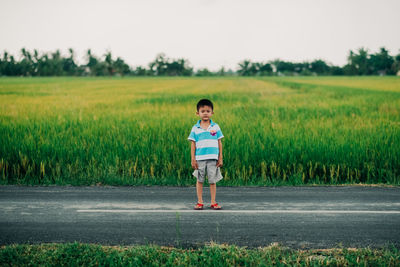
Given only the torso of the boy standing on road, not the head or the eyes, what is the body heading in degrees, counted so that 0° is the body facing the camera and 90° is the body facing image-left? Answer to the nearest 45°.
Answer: approximately 0°
